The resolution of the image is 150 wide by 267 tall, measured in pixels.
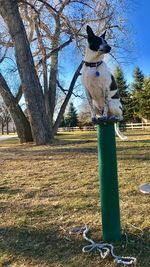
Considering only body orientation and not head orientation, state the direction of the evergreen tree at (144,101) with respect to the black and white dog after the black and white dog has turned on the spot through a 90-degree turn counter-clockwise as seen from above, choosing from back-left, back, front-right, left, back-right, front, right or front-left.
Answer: back-left

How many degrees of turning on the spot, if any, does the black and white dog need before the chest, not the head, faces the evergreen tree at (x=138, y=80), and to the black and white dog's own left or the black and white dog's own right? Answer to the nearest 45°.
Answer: approximately 135° to the black and white dog's own right

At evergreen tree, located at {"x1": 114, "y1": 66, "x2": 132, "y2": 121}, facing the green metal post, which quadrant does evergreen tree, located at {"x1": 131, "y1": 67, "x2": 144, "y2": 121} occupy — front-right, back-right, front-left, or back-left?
back-left

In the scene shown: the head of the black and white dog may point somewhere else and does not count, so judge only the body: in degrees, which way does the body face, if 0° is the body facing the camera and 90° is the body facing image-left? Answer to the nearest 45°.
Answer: approximately 45°

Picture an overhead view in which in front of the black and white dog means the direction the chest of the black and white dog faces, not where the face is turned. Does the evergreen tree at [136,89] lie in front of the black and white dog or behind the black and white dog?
behind

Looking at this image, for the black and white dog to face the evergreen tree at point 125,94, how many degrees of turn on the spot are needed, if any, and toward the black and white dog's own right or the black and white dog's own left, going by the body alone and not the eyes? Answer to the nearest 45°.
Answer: approximately 135° to the black and white dog's own right
